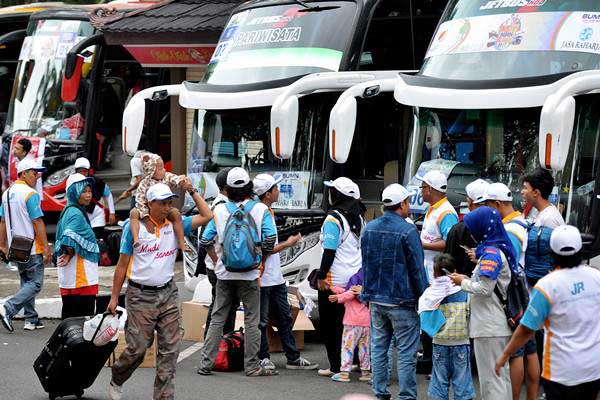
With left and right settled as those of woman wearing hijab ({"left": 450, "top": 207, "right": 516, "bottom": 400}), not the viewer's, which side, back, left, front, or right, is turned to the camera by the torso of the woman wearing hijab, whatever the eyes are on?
left

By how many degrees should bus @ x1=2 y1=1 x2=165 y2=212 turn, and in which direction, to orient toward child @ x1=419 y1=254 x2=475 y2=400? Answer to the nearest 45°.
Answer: approximately 45° to its left

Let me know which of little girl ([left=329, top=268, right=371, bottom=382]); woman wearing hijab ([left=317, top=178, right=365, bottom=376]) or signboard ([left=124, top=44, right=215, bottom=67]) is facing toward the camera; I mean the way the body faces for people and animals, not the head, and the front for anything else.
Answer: the signboard

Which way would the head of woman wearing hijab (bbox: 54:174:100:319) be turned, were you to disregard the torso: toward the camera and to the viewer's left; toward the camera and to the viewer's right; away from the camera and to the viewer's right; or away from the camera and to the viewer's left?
toward the camera and to the viewer's right

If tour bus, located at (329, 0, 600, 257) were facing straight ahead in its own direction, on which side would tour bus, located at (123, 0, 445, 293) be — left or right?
on its right

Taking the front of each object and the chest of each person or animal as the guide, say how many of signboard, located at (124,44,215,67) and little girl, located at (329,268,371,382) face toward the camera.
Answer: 1

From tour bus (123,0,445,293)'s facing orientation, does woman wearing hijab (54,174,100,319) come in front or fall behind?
in front

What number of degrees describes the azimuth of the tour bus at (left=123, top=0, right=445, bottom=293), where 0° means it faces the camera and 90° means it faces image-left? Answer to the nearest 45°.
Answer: approximately 45°
